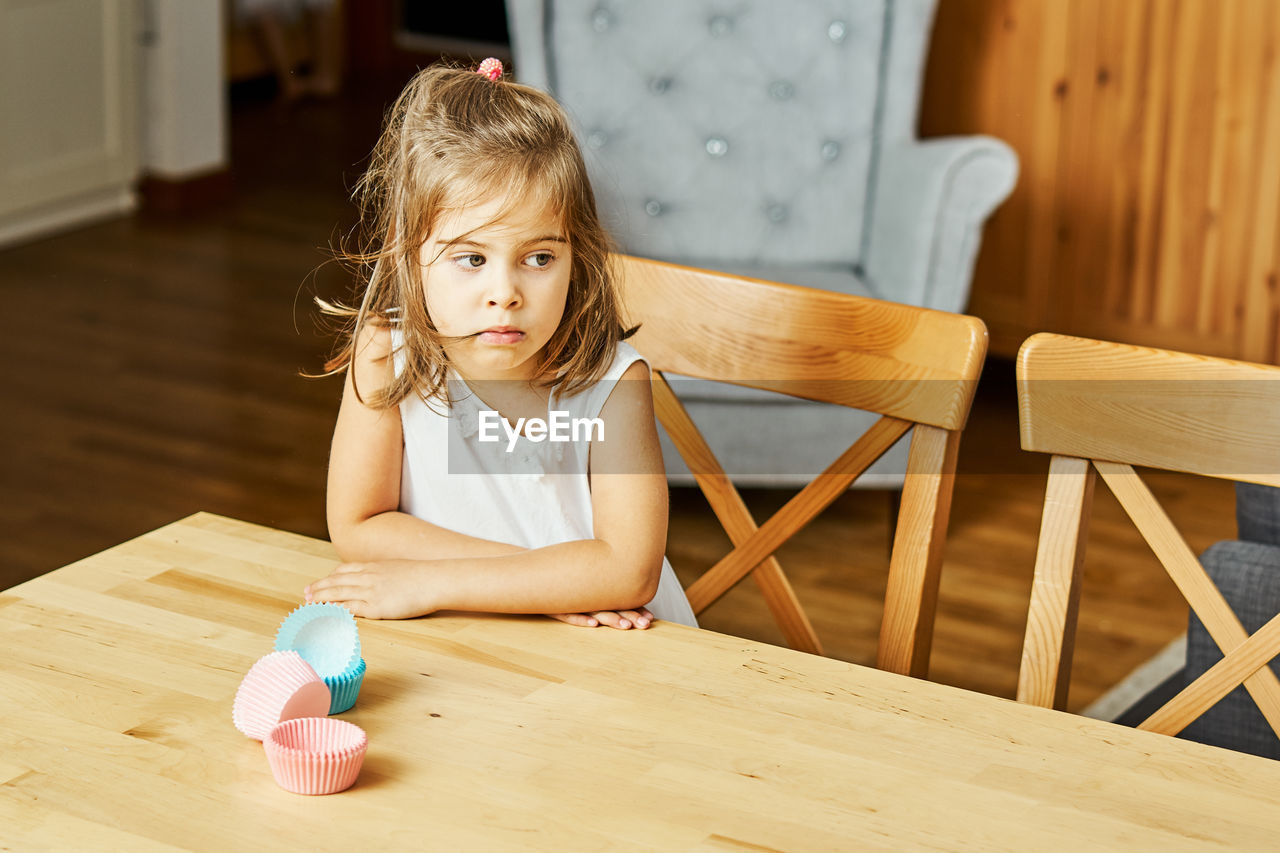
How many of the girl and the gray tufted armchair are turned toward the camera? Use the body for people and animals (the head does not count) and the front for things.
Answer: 2

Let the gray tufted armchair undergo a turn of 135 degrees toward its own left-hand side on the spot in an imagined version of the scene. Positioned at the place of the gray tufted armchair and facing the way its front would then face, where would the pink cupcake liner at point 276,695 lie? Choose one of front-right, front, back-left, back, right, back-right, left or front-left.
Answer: back-right

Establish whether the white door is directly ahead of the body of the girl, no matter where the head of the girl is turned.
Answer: no

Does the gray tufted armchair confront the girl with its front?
yes

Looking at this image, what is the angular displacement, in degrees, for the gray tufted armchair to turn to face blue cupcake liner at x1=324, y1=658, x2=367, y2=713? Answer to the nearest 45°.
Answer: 0° — it already faces it

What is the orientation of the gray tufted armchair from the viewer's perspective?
toward the camera

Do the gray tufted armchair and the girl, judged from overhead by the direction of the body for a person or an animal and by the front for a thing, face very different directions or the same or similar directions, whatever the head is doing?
same or similar directions

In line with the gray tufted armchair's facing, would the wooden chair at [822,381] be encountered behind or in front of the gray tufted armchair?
in front

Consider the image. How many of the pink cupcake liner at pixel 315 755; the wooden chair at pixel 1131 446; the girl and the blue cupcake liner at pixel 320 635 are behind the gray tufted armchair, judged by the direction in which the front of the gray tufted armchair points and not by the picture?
0

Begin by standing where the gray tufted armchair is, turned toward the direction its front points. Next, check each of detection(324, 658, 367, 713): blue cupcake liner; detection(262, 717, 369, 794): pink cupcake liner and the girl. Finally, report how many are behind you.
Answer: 0
